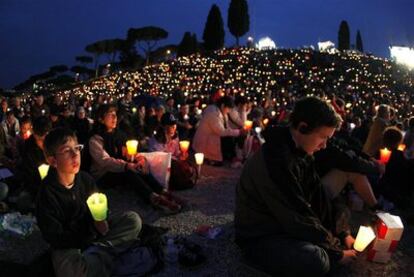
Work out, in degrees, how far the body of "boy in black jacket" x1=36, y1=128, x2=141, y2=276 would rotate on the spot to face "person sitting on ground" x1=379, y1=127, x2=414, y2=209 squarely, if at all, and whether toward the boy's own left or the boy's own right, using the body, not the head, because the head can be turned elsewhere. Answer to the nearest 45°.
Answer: approximately 45° to the boy's own left

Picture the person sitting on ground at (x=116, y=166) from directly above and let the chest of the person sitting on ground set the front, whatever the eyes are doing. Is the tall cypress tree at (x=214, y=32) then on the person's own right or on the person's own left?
on the person's own left

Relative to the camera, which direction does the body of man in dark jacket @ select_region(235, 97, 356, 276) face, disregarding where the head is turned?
to the viewer's right

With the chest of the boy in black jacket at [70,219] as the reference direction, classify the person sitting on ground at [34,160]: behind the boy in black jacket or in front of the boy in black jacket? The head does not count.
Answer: behind

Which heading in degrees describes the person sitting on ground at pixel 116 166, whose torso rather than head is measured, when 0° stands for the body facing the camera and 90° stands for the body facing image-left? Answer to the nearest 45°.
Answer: approximately 315°
